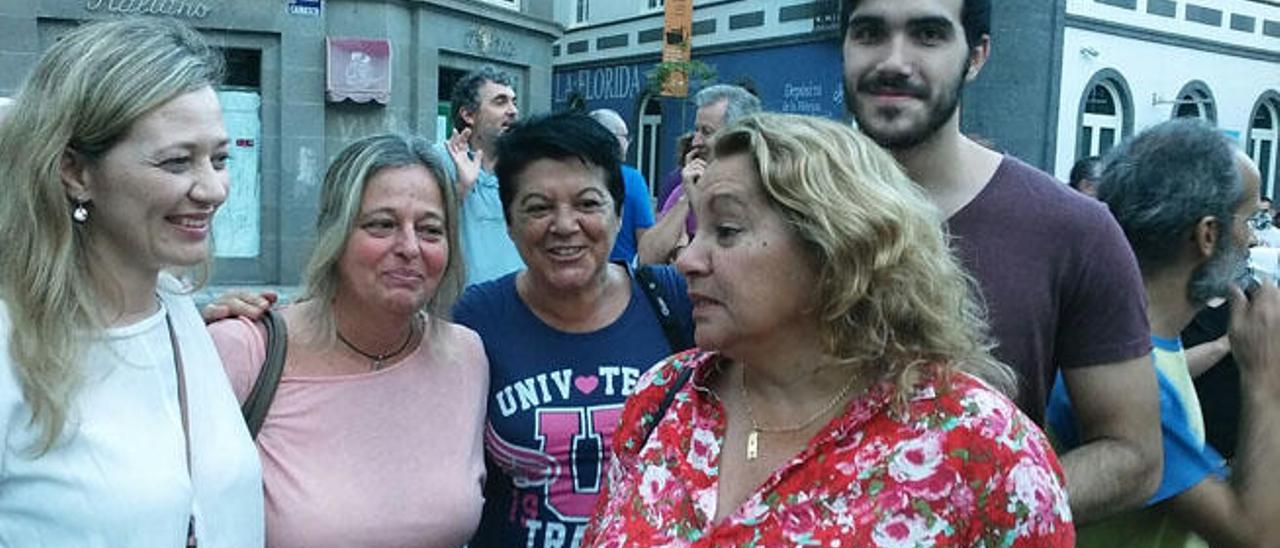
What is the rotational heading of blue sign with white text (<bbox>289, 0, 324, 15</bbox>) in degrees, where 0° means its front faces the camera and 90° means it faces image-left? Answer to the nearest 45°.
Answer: approximately 0°

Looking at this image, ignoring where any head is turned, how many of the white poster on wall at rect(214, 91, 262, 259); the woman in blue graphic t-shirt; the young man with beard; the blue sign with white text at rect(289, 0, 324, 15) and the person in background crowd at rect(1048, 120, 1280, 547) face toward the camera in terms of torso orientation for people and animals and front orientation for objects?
4

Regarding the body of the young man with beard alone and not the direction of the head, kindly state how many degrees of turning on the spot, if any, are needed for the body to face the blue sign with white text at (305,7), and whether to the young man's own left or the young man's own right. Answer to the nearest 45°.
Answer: approximately 135° to the young man's own right

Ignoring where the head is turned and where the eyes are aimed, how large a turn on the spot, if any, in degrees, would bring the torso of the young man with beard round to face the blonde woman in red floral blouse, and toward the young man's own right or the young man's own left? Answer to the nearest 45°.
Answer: approximately 45° to the young man's own right

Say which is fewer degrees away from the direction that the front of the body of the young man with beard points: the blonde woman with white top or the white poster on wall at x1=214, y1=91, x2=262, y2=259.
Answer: the blonde woman with white top

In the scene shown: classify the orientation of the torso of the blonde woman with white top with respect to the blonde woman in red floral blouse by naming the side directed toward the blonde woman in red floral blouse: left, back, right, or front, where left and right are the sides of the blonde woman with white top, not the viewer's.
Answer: front

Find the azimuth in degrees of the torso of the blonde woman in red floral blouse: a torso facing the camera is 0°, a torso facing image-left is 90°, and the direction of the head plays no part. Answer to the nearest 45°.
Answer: approximately 45°

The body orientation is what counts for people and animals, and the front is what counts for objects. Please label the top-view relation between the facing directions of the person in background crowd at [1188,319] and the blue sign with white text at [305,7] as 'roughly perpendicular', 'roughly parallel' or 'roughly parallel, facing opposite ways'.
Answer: roughly perpendicular

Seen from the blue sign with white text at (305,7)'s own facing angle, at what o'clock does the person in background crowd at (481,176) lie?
The person in background crowd is roughly at 12 o'clock from the blue sign with white text.
